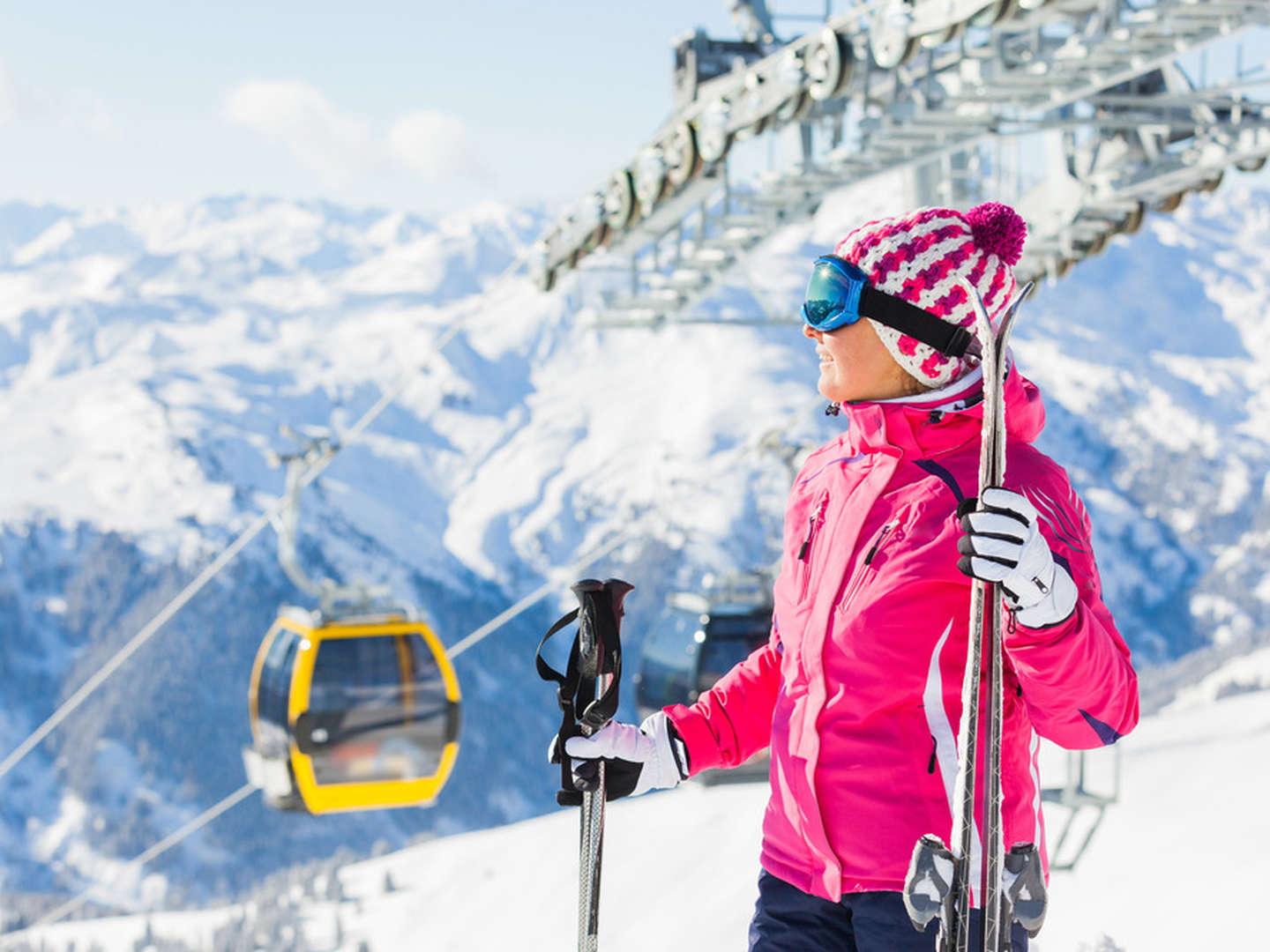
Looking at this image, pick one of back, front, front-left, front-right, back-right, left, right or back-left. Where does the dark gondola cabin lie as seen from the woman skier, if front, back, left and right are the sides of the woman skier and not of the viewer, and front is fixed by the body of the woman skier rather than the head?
back-right

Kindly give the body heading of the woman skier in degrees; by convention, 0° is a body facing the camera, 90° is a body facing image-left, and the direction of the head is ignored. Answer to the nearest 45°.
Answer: approximately 45°

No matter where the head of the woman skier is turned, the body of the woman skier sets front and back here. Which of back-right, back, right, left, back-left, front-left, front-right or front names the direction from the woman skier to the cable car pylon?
back-right

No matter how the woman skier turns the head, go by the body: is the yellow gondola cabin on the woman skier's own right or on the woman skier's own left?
on the woman skier's own right

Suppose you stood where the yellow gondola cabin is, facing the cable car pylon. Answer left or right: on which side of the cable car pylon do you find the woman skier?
right

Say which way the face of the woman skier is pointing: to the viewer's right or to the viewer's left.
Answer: to the viewer's left
